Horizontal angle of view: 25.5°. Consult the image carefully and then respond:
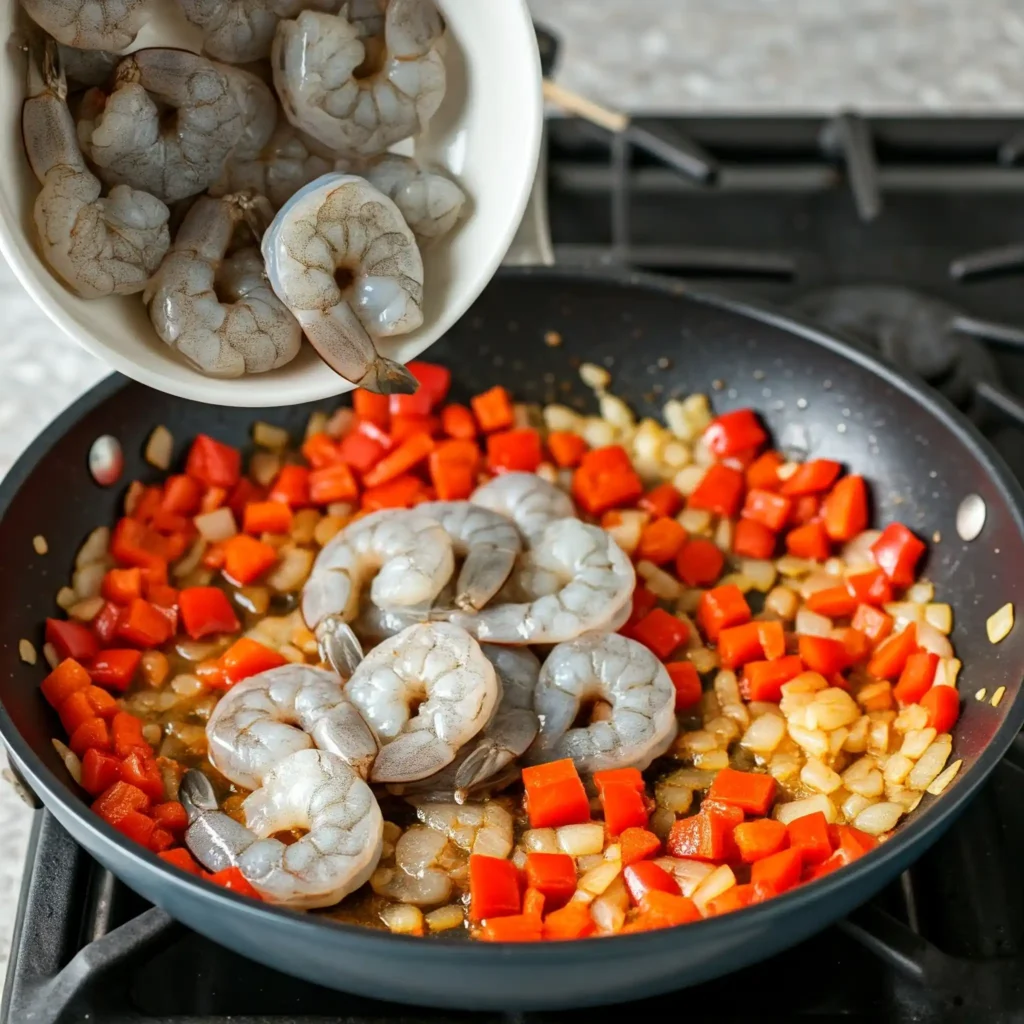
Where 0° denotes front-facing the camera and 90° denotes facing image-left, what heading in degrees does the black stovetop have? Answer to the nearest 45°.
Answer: approximately 0°

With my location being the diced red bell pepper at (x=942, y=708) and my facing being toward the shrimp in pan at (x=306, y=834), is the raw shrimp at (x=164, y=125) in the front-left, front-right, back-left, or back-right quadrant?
front-right

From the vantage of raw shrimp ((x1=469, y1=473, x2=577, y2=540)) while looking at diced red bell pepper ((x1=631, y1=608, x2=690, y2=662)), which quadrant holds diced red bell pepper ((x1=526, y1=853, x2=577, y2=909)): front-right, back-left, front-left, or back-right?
front-right

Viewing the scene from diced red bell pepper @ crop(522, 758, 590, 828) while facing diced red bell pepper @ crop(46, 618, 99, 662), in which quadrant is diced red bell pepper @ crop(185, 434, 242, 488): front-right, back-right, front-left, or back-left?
front-right
